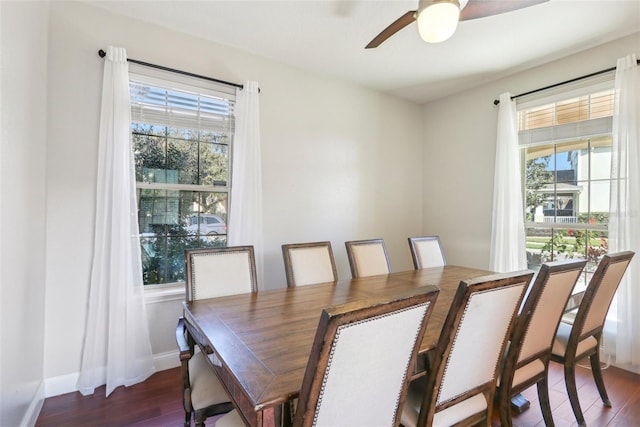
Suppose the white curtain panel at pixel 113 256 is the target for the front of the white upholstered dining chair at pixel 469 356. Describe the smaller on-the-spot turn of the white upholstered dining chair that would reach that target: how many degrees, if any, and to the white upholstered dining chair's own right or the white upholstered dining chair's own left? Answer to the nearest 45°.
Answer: approximately 45° to the white upholstered dining chair's own left

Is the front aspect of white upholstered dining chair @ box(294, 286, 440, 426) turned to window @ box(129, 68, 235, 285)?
yes

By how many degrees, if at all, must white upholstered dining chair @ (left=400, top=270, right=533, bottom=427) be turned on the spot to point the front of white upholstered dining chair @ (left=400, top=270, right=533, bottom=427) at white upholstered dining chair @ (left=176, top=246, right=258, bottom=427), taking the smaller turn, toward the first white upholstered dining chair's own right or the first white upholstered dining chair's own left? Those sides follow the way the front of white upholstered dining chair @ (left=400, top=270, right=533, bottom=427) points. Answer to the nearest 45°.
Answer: approximately 45° to the first white upholstered dining chair's own left

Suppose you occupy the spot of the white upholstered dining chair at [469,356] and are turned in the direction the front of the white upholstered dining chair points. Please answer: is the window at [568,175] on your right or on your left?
on your right

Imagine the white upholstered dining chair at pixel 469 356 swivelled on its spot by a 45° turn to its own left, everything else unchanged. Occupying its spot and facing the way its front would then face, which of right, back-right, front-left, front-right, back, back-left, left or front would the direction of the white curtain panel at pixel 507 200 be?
right

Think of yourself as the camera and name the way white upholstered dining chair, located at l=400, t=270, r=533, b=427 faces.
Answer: facing away from the viewer and to the left of the viewer

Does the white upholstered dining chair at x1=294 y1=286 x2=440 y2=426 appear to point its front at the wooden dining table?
yes

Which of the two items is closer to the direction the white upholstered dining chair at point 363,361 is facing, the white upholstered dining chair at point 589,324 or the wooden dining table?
the wooden dining table

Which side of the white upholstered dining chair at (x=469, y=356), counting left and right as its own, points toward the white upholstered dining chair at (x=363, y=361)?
left

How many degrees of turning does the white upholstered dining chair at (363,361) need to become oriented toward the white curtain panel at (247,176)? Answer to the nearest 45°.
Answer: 0° — it already faces it

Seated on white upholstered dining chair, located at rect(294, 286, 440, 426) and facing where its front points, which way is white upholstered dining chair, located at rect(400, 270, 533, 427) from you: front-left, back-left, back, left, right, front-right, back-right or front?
right

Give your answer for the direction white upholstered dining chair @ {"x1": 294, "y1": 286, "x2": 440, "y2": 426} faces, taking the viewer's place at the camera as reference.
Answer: facing away from the viewer and to the left of the viewer

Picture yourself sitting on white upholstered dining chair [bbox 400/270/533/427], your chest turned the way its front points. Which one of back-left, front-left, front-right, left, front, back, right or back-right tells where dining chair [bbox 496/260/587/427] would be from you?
right

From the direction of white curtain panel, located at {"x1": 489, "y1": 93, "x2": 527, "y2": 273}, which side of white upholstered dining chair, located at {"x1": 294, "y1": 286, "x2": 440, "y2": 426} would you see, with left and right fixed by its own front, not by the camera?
right

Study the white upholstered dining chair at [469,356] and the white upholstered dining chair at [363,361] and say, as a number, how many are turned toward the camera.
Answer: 0
